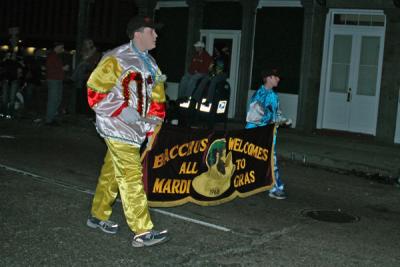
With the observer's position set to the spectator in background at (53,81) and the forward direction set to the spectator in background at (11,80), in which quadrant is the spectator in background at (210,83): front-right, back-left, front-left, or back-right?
back-right

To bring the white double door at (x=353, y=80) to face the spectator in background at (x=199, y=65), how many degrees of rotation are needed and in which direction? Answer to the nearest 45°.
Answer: approximately 90° to its right

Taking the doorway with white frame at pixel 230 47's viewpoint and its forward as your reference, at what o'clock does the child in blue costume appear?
The child in blue costume is roughly at 12 o'clock from the doorway with white frame.

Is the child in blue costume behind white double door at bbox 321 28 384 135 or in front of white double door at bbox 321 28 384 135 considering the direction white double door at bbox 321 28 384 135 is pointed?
in front

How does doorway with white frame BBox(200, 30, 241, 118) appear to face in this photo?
toward the camera

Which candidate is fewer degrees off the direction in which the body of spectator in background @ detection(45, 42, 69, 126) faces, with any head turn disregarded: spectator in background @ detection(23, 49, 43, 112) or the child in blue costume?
the child in blue costume

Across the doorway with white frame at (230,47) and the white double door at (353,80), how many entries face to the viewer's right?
0

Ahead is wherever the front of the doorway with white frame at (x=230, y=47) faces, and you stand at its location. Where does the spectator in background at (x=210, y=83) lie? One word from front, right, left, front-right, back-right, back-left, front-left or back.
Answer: front

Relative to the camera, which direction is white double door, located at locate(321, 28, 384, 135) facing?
toward the camera
